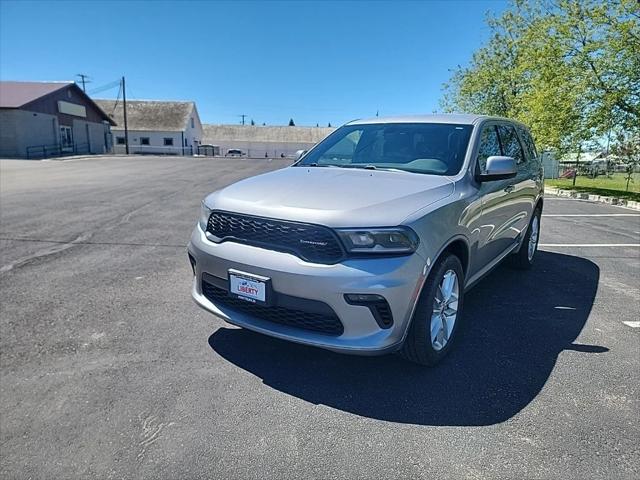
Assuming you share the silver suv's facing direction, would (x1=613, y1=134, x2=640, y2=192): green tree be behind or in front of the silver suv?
behind

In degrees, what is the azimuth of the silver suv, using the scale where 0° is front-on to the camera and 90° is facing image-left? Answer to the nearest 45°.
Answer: approximately 45°

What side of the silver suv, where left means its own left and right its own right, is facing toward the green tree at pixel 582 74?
back
